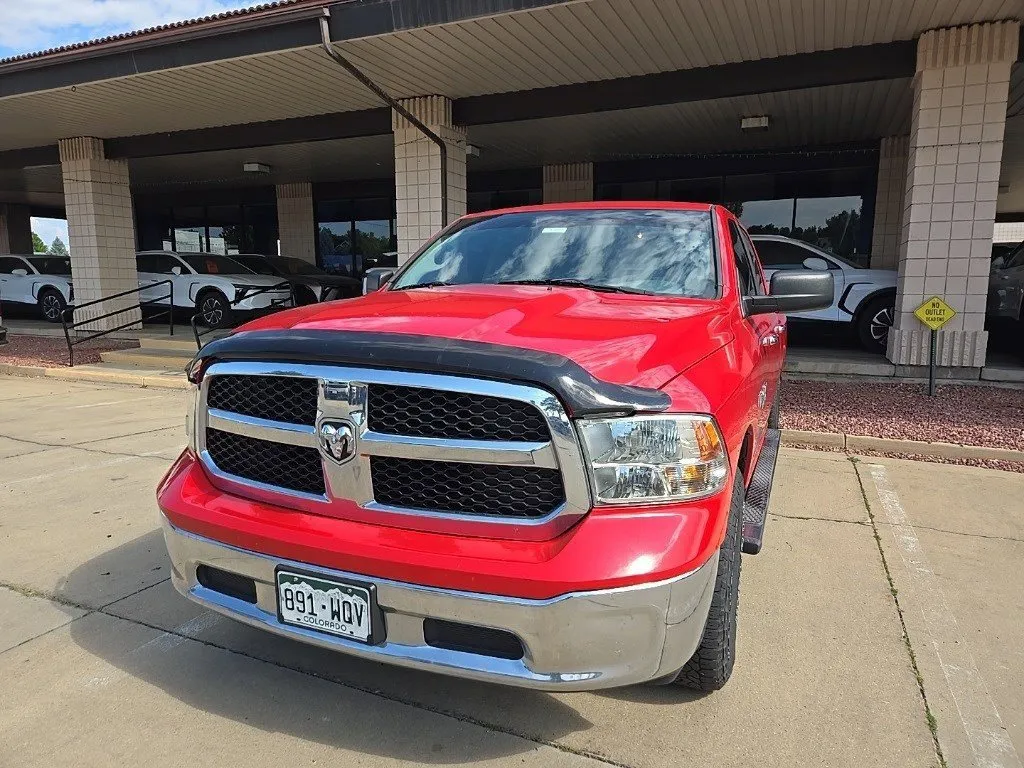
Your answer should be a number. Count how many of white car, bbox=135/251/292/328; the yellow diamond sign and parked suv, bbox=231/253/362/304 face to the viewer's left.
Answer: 0

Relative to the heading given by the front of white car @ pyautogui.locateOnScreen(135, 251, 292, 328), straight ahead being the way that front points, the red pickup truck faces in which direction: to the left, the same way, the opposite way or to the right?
to the right

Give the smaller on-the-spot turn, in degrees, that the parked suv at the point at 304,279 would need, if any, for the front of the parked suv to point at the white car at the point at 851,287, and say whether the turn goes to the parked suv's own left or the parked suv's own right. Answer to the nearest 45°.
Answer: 0° — it already faces it

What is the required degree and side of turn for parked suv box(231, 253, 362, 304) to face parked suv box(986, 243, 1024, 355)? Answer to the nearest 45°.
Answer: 0° — it already faces it

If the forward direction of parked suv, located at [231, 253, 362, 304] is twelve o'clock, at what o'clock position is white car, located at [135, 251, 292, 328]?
The white car is roughly at 4 o'clock from the parked suv.

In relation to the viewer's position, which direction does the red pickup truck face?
facing the viewer and to the left of the viewer

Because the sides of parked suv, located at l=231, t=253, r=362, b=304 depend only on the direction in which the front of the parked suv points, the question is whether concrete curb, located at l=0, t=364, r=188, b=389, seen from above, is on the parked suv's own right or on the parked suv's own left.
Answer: on the parked suv's own right

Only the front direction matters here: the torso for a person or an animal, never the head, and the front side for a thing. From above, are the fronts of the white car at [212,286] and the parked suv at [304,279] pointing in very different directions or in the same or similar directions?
same or similar directions

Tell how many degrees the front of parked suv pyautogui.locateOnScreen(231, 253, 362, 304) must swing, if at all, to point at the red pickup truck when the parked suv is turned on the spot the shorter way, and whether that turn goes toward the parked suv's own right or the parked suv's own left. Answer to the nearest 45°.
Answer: approximately 45° to the parked suv's own right

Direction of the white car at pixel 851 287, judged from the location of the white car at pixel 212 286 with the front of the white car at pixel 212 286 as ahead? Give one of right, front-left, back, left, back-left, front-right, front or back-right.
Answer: front

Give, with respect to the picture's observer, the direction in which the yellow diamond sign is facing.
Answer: facing the viewer

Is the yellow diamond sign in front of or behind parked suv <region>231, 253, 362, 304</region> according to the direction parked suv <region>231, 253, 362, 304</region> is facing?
in front

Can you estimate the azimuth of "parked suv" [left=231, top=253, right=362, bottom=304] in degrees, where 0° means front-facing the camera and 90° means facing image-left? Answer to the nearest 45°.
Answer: approximately 315°

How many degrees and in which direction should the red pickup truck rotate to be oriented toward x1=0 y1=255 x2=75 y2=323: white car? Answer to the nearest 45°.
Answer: approximately 90° to its right

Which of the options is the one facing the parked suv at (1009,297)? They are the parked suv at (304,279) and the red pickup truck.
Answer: the parked suv at (304,279)

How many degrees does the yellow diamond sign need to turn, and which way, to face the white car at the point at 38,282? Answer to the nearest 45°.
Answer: approximately 90° to its right

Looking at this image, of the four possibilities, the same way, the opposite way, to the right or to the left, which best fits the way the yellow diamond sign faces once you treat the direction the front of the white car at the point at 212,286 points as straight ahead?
to the right

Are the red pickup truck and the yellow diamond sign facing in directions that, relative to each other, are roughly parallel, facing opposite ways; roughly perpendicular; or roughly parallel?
roughly parallel

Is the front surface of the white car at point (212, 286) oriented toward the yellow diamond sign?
yes
